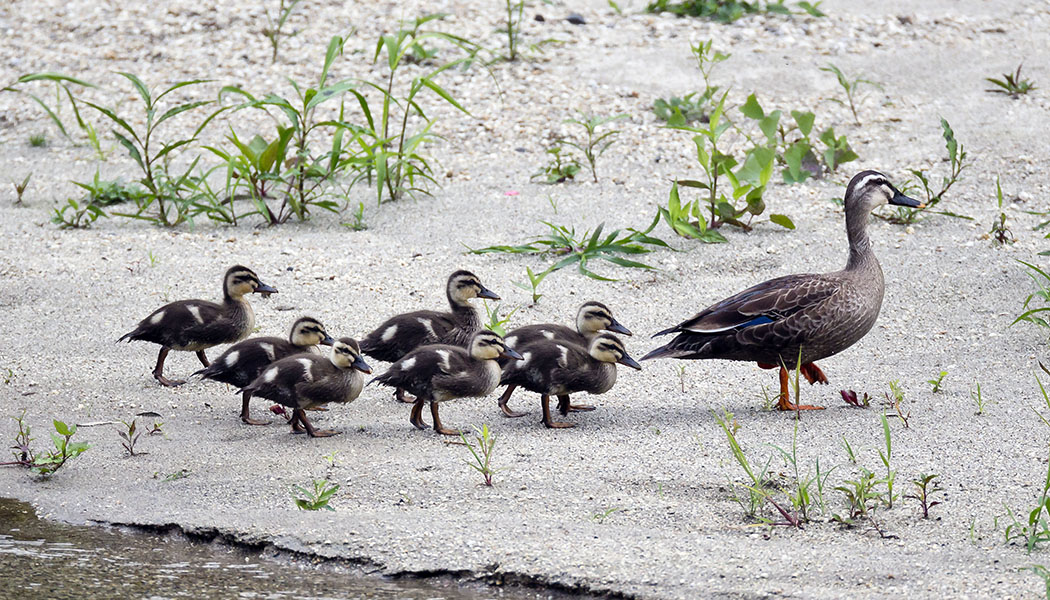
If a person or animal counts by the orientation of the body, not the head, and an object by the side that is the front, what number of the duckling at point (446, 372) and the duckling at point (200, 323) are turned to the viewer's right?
2

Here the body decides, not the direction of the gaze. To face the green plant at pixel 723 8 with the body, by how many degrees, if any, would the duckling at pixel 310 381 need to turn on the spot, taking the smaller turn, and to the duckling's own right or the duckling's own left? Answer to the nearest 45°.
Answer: approximately 45° to the duckling's own left

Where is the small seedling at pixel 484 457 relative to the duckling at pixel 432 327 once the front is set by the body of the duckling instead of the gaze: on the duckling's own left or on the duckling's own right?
on the duckling's own right

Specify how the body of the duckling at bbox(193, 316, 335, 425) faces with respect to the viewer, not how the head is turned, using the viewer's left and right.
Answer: facing to the right of the viewer

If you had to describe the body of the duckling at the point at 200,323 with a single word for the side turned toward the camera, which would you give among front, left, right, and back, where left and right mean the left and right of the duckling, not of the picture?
right

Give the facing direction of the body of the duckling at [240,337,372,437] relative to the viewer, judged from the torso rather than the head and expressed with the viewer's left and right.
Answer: facing to the right of the viewer

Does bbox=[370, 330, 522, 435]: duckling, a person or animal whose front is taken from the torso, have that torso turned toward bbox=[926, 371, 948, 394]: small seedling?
yes

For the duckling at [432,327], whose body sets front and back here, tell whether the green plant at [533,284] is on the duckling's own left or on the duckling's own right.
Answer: on the duckling's own left

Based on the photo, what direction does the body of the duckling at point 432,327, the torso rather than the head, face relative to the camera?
to the viewer's right

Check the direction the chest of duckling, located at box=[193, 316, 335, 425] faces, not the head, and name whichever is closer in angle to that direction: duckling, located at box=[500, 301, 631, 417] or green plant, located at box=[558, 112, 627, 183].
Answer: the duckling

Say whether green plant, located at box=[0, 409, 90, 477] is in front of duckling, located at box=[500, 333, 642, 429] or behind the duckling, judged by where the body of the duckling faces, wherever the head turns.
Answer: behind

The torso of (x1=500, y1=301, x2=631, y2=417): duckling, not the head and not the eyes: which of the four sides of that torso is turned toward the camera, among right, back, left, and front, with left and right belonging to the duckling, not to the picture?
right

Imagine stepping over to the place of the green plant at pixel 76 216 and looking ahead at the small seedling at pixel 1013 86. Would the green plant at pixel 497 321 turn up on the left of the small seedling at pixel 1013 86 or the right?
right

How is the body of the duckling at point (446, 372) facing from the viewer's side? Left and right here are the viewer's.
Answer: facing to the right of the viewer
